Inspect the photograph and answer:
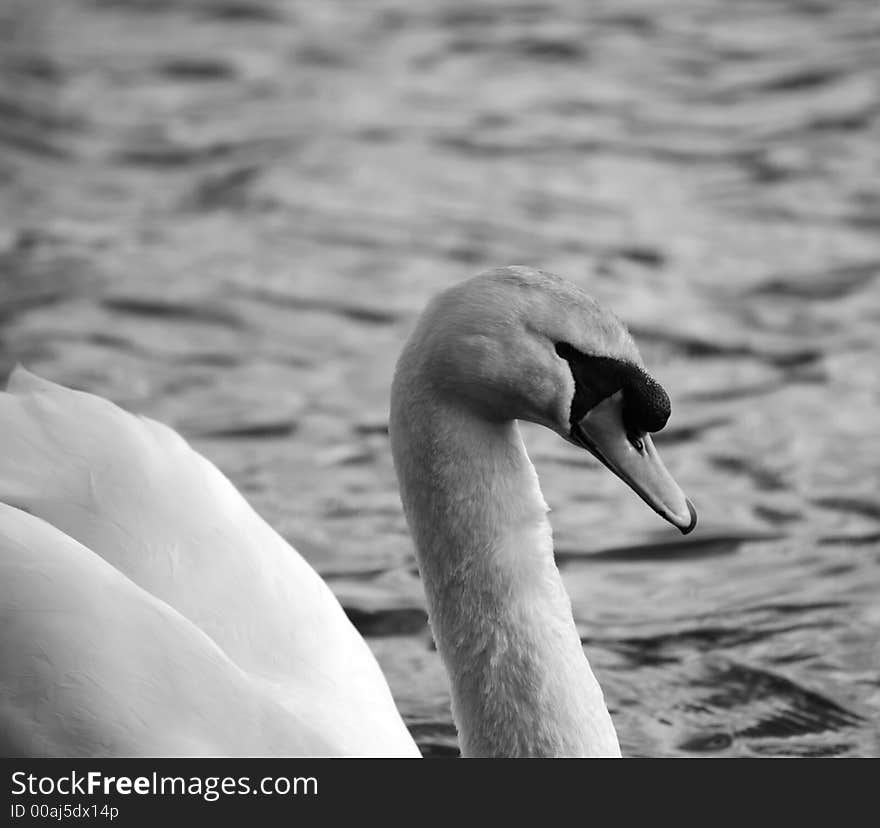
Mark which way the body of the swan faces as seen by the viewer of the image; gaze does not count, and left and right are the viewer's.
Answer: facing to the right of the viewer
